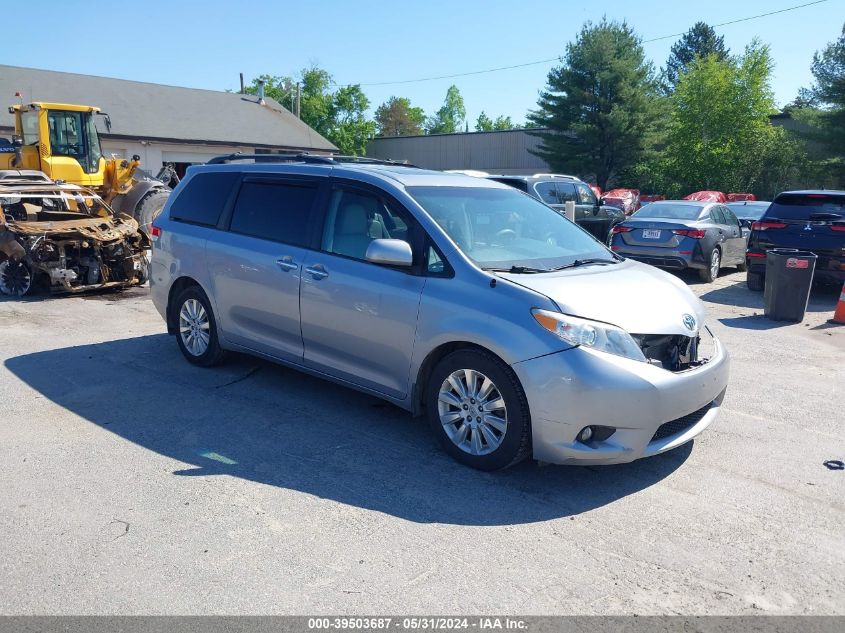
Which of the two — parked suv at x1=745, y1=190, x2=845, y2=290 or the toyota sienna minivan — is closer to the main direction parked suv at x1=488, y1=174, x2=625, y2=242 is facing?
the parked suv

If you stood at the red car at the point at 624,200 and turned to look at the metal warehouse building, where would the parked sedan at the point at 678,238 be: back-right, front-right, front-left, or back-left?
back-left

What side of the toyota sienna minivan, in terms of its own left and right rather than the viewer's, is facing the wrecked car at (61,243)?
back

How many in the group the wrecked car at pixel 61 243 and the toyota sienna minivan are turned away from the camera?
0

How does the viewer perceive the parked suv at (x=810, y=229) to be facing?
facing away from the viewer

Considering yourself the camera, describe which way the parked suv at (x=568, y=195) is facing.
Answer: facing away from the viewer and to the right of the viewer

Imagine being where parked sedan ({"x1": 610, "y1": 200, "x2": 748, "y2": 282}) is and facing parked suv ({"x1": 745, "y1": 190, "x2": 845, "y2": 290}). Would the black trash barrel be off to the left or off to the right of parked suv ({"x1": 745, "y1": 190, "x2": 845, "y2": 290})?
right

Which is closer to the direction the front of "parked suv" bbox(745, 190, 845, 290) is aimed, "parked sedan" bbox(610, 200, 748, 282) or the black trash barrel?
the parked sedan

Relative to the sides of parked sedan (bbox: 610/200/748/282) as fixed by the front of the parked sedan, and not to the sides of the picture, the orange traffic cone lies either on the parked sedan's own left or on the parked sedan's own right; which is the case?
on the parked sedan's own right

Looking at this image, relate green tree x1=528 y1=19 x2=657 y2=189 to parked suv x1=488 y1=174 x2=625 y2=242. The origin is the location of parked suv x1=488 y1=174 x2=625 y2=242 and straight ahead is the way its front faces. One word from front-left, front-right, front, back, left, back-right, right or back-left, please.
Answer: front-left

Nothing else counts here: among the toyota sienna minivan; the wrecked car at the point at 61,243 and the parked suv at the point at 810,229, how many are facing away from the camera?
1

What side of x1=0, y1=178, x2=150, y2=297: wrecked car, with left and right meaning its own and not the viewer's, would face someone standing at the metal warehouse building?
left

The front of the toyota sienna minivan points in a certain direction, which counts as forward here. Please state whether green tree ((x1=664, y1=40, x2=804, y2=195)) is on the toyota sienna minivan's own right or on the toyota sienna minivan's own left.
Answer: on the toyota sienna minivan's own left

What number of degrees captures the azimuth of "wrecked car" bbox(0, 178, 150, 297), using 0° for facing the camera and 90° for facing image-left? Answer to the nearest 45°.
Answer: approximately 315°

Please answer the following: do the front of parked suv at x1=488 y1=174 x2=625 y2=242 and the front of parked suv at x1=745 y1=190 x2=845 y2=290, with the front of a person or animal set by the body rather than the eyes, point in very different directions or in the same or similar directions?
same or similar directions

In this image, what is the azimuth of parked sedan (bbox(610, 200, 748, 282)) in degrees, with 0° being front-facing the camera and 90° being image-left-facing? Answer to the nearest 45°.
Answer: approximately 225°

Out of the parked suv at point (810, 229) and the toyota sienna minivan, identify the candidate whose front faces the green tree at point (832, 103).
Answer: the parked suv

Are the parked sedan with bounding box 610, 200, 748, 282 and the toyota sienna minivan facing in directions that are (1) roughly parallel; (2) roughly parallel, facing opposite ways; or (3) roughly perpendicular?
roughly perpendicular
